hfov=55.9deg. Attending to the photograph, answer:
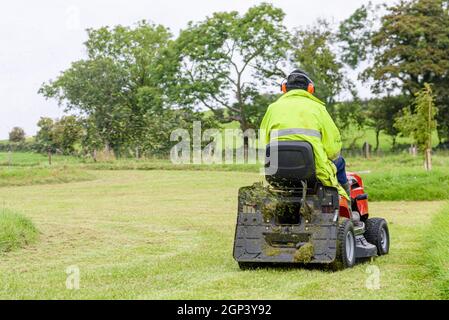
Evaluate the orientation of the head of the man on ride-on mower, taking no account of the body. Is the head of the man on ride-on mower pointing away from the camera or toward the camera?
away from the camera

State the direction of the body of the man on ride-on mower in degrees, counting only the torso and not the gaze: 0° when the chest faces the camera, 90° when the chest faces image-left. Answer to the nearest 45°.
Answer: approximately 225°

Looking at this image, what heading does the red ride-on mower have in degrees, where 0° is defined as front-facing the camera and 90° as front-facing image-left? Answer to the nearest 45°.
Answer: approximately 225°
